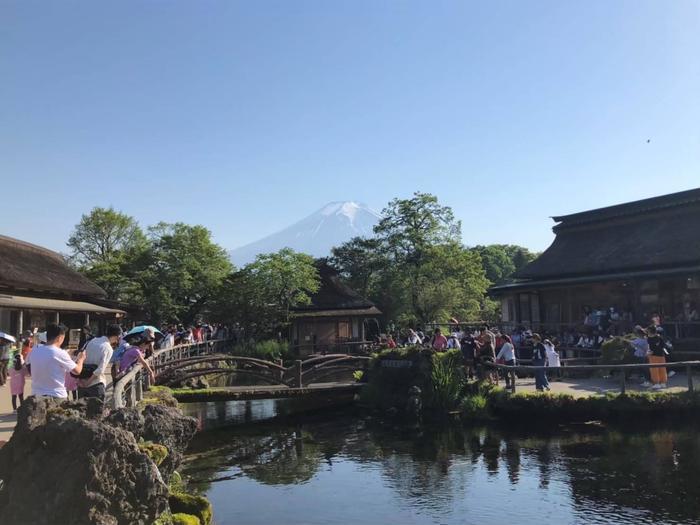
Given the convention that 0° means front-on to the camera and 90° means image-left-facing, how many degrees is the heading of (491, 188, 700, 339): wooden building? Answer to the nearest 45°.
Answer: approximately 45°

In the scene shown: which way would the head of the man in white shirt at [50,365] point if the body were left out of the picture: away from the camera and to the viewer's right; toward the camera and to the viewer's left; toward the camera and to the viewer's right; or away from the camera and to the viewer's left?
away from the camera and to the viewer's right

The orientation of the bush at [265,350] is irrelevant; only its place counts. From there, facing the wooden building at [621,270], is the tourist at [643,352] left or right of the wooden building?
right

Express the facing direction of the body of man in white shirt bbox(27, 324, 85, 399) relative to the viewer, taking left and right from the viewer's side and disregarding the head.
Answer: facing away from the viewer and to the right of the viewer

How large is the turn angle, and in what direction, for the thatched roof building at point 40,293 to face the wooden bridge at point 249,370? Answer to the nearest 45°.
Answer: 0° — it already faces it

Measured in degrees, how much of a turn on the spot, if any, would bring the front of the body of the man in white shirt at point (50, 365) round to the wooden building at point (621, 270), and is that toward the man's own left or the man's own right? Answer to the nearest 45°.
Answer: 0° — they already face it

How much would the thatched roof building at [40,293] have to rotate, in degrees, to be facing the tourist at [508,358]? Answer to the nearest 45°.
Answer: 0° — it already faces them
